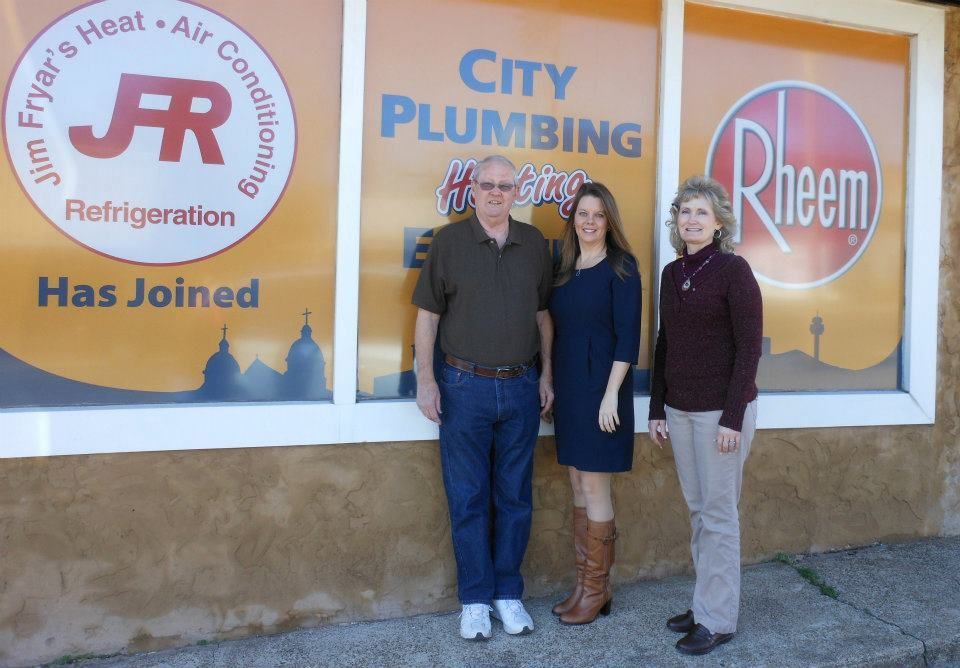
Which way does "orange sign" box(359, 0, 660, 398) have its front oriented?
toward the camera

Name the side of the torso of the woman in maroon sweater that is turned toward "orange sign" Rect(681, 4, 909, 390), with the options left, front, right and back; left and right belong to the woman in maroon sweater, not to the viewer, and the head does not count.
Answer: back

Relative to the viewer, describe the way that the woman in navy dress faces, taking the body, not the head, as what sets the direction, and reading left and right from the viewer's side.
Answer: facing the viewer and to the left of the viewer

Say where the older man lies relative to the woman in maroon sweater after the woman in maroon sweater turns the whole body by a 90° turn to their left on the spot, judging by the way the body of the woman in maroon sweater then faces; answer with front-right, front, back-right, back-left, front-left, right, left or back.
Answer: back-right

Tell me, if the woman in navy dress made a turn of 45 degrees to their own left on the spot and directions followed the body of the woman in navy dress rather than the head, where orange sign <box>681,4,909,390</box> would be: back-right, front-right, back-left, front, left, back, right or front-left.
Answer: back-left

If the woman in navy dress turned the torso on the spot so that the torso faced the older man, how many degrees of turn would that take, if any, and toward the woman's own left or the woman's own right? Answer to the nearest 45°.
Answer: approximately 45° to the woman's own right

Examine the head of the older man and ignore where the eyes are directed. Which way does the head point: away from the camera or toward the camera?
toward the camera

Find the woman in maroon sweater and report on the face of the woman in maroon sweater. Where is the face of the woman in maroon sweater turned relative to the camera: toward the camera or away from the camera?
toward the camera

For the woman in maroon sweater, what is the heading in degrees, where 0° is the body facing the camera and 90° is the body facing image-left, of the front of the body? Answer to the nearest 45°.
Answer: approximately 45°

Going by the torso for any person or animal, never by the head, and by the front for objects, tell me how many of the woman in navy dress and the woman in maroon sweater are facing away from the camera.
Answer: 0
